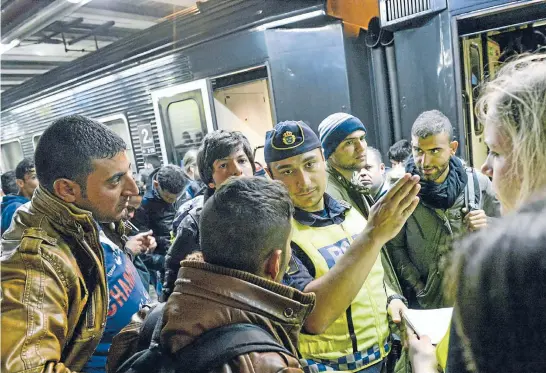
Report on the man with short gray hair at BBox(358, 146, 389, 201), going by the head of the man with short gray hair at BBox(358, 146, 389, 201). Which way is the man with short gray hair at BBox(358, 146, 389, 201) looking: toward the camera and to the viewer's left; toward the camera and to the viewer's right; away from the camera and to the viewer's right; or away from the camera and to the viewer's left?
toward the camera and to the viewer's left

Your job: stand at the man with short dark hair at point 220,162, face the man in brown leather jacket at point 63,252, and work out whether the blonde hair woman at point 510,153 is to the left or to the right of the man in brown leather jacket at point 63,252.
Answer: left

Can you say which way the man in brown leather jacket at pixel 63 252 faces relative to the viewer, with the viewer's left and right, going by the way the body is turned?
facing to the right of the viewer

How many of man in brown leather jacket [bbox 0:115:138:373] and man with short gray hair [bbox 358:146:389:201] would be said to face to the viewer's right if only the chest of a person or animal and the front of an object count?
1

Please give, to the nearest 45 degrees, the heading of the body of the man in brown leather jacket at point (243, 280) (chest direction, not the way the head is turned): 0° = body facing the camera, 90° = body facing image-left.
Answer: approximately 225°

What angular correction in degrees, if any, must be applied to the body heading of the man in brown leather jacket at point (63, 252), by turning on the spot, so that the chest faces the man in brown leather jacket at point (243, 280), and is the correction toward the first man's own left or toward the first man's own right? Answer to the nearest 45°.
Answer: approximately 45° to the first man's own right

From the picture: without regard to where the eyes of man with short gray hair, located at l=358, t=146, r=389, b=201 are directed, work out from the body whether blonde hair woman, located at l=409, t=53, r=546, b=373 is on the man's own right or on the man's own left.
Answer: on the man's own left

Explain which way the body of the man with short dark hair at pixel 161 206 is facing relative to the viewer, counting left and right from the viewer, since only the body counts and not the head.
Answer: facing the viewer and to the right of the viewer

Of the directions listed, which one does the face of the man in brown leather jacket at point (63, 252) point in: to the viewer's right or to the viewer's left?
to the viewer's right

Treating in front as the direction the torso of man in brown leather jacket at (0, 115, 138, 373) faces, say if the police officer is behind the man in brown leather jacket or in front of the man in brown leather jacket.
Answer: in front

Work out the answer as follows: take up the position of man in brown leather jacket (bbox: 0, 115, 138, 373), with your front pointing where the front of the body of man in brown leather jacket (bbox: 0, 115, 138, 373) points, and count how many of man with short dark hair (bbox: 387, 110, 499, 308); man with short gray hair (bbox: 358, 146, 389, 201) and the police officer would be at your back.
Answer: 0

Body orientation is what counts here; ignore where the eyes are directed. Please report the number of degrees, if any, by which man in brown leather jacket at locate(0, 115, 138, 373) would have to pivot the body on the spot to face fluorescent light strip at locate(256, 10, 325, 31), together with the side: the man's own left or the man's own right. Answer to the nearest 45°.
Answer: approximately 45° to the man's own left

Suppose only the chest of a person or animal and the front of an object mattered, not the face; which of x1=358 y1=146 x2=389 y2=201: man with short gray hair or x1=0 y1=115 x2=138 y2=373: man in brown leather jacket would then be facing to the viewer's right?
the man in brown leather jacket
